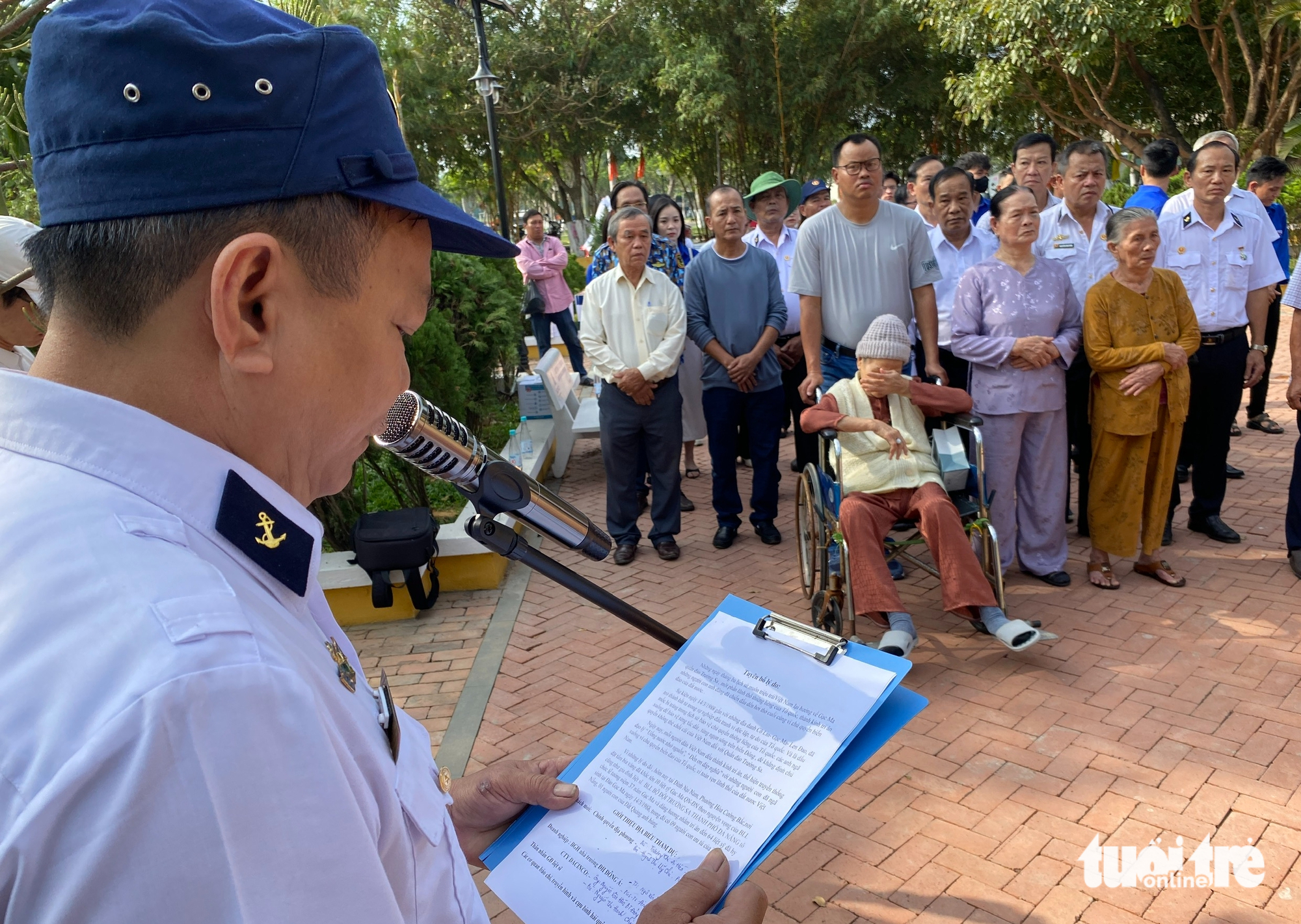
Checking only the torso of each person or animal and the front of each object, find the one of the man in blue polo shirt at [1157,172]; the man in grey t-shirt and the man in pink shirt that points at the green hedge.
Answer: the man in pink shirt

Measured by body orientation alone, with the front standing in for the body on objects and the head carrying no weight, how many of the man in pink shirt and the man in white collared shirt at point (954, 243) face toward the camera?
2

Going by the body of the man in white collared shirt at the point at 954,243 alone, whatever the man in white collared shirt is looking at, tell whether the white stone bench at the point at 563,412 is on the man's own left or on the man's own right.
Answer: on the man's own right

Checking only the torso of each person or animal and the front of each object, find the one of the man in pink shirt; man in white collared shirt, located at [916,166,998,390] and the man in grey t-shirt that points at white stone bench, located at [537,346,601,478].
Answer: the man in pink shirt

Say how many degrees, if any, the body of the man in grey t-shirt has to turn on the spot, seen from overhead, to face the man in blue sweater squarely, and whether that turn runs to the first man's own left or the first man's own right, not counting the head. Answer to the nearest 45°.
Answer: approximately 135° to the first man's own right

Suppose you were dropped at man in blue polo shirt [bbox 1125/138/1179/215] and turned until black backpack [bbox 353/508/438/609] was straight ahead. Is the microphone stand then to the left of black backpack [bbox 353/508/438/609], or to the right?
left

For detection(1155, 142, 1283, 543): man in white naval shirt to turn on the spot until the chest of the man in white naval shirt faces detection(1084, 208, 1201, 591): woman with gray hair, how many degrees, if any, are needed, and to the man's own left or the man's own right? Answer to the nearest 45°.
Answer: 0° — they already face them

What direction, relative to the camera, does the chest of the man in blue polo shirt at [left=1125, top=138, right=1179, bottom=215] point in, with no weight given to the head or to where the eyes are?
away from the camera

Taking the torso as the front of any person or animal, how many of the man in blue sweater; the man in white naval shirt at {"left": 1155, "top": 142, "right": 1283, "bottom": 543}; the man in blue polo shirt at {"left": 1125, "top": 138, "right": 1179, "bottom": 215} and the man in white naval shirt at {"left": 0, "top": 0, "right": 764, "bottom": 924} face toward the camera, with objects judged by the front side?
2

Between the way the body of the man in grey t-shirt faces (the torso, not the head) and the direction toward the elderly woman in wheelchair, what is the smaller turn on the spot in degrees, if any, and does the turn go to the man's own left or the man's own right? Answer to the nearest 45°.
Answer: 0° — they already face them

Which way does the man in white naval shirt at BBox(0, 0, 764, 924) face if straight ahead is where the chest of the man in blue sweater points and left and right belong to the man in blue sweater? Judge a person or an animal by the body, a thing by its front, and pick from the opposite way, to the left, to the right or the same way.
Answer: to the left

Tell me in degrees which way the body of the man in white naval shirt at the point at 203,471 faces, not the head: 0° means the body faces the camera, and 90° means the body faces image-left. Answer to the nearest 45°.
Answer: approximately 270°
